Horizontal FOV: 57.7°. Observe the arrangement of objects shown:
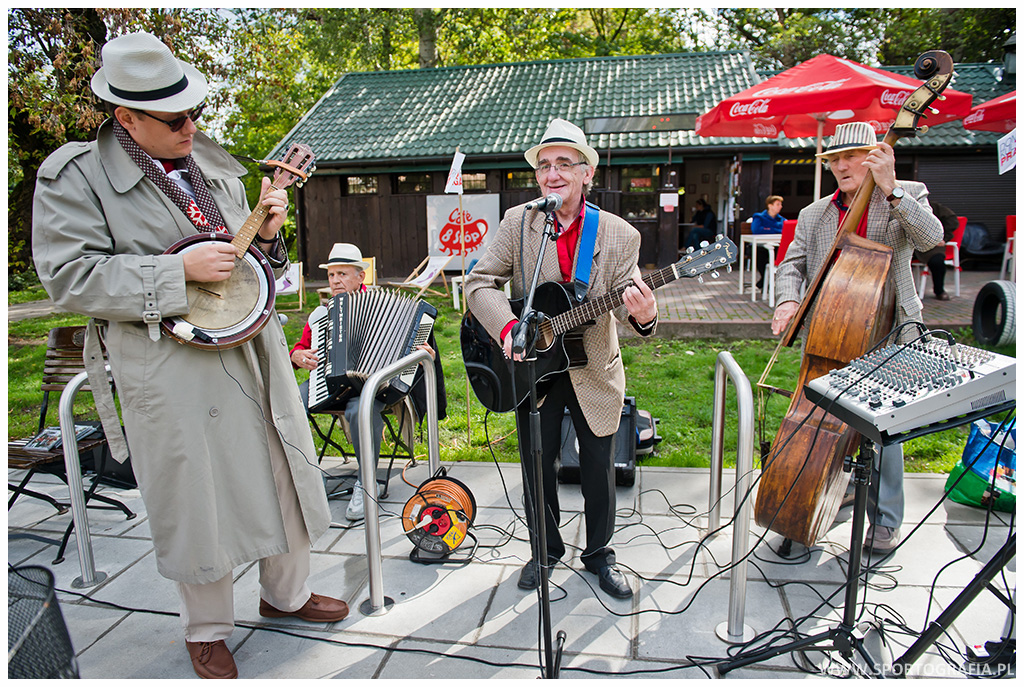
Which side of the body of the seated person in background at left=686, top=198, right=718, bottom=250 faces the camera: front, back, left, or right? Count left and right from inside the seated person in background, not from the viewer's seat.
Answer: left

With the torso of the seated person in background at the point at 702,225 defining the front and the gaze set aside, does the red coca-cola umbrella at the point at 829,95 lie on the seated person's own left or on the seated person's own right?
on the seated person's own left

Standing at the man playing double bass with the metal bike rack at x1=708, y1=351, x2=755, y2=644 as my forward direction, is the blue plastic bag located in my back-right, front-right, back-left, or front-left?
back-left

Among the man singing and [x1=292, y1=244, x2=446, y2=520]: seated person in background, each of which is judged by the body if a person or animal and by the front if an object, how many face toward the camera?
2

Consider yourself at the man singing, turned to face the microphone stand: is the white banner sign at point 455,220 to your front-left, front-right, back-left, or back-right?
back-right

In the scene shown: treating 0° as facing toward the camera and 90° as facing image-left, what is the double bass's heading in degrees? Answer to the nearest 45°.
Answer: approximately 90°

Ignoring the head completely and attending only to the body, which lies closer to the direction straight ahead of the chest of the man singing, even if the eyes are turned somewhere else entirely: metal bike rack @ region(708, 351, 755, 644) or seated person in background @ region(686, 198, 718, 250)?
the metal bike rack
